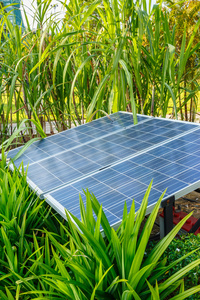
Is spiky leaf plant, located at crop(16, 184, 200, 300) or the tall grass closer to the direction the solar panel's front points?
the spiky leaf plant

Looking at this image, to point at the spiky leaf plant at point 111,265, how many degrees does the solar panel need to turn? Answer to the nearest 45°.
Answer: approximately 45° to its left
